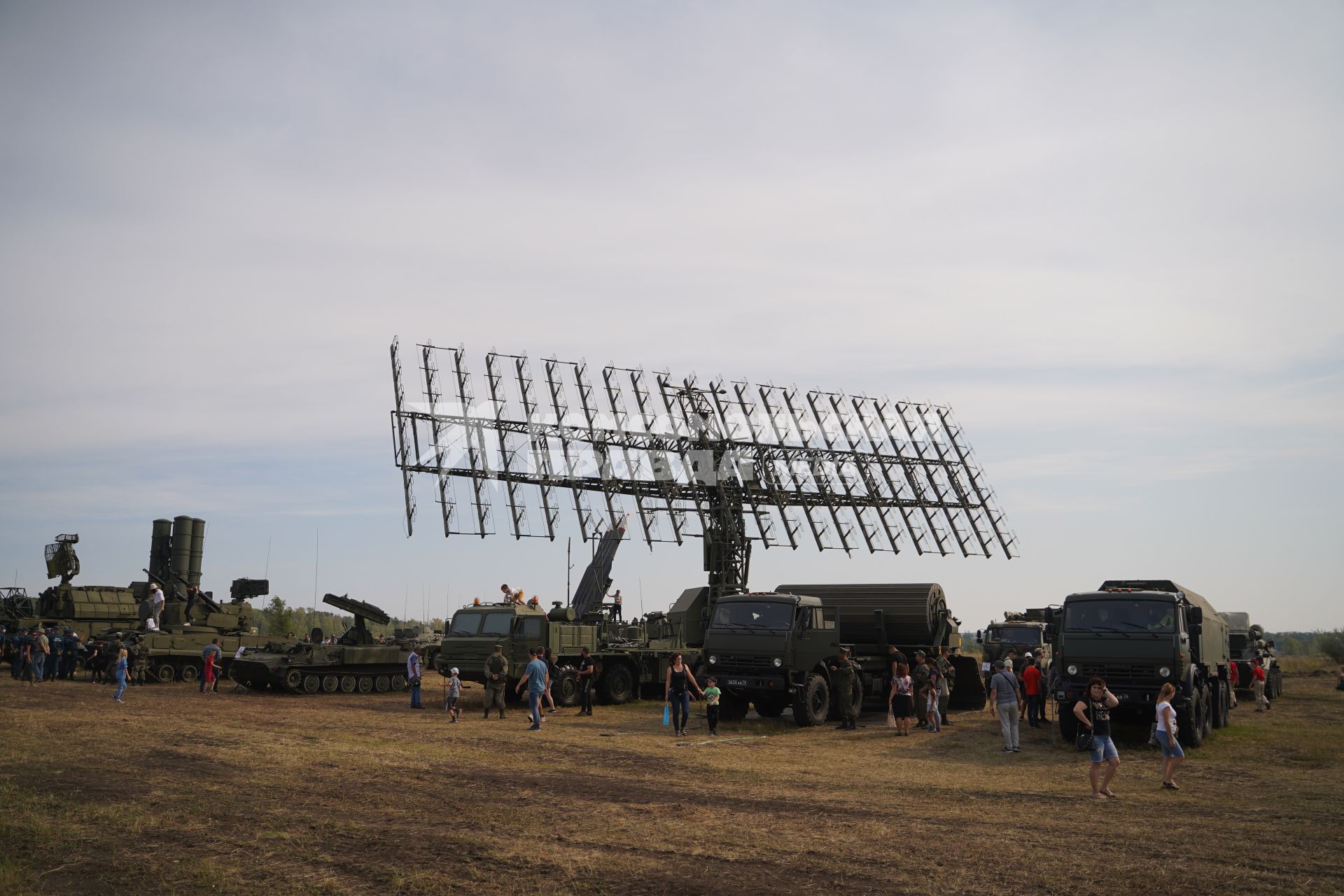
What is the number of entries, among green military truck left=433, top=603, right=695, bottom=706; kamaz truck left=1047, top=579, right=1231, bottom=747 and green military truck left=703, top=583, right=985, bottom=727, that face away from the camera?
0

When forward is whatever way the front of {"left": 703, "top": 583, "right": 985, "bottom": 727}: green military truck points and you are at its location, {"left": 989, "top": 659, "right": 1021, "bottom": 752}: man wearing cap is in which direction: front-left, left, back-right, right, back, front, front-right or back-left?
left

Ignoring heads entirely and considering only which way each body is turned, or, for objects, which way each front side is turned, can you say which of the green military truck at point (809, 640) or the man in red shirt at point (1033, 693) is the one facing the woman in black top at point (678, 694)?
the green military truck

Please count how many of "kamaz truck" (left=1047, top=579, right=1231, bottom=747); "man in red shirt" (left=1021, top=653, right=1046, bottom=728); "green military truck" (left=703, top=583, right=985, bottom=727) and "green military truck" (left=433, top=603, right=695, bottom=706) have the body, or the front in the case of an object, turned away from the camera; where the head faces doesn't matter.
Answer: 1

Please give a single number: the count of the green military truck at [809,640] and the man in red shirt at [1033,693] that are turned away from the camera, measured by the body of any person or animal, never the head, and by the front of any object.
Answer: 1

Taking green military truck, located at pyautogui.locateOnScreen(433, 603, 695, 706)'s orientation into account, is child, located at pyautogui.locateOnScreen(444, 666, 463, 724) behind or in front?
in front

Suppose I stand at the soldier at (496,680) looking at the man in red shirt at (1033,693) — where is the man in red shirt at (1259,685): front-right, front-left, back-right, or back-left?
front-left

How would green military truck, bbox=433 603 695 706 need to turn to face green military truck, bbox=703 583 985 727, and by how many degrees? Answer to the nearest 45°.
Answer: approximately 90° to its left

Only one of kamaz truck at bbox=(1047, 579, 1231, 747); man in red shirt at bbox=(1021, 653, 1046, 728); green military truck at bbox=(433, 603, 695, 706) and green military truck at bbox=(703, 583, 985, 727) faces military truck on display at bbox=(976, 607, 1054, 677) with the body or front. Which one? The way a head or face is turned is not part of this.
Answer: the man in red shirt

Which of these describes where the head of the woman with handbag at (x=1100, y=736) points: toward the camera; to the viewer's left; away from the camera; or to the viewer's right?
toward the camera

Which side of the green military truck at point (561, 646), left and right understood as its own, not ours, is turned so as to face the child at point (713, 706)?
left

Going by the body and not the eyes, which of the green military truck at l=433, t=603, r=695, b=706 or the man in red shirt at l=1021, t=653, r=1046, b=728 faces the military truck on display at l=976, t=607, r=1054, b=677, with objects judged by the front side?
the man in red shirt

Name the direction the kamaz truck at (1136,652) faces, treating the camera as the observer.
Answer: facing the viewer and to the left of the viewer

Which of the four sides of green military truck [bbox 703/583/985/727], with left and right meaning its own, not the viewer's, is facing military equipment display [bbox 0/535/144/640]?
right

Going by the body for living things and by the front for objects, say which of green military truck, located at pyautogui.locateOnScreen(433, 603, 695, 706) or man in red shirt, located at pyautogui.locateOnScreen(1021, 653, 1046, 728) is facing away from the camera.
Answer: the man in red shirt

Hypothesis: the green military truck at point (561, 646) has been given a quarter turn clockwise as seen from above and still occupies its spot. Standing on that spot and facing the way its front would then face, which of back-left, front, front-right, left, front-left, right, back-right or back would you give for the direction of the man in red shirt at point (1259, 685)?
back-right

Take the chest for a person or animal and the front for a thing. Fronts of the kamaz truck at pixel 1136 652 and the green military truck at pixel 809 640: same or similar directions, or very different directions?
same or similar directions

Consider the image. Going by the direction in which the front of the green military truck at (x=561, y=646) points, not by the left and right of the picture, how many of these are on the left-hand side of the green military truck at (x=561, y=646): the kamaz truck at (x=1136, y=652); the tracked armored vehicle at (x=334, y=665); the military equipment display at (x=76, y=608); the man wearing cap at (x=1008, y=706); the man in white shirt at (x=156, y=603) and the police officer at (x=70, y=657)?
2

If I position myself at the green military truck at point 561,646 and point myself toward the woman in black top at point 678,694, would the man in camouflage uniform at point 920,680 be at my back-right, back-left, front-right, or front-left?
front-left

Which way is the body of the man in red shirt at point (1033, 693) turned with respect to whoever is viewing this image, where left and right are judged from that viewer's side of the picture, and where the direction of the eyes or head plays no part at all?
facing away from the viewer

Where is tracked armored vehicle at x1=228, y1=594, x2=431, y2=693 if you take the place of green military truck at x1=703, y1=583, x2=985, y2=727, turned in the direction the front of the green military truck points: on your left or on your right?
on your right

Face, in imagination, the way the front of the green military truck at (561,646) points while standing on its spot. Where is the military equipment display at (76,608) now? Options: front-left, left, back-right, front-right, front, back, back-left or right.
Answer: right
